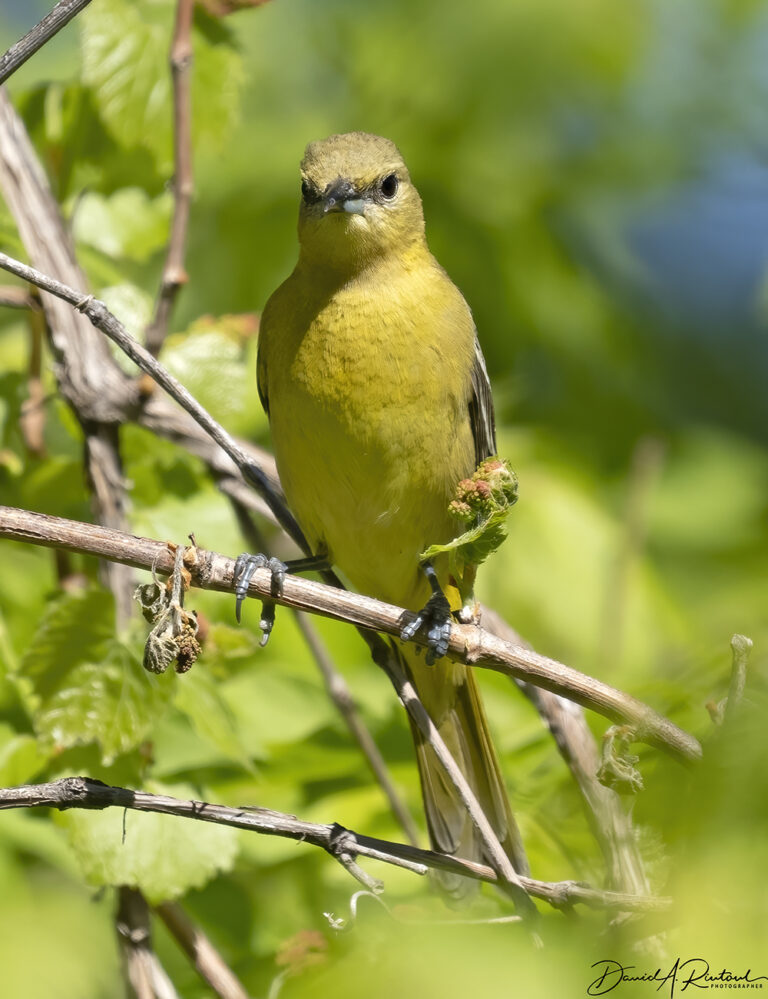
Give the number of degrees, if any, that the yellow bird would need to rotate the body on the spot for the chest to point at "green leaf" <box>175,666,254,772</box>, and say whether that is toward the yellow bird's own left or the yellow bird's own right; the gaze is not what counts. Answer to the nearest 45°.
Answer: approximately 135° to the yellow bird's own right

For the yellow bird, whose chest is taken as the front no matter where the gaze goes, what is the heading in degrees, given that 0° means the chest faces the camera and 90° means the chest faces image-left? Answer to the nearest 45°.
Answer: approximately 0°

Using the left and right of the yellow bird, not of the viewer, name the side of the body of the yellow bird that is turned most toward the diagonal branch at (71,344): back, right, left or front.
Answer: right
